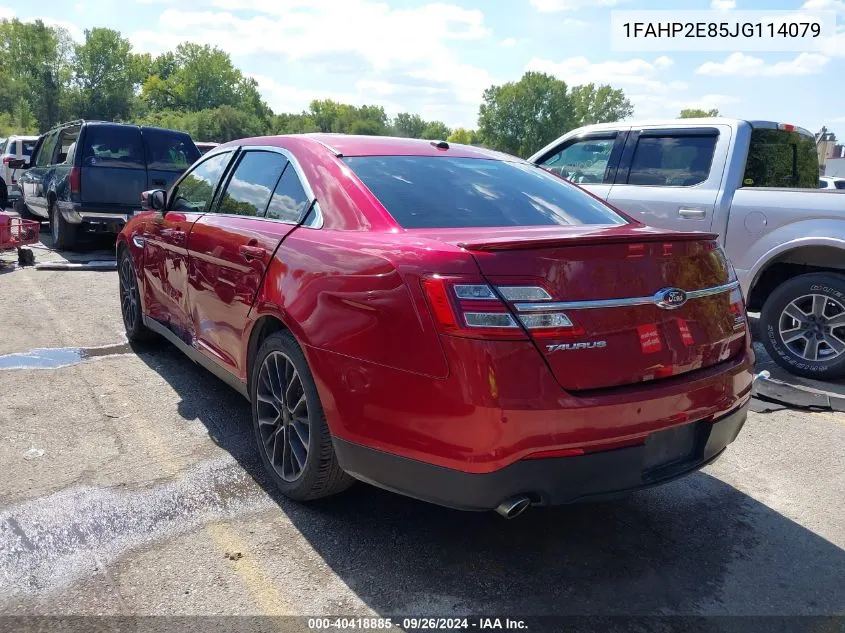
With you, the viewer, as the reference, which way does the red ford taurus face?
facing away from the viewer and to the left of the viewer

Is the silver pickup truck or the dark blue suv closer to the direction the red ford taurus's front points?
the dark blue suv

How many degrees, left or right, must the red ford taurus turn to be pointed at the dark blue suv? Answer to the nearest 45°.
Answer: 0° — it already faces it

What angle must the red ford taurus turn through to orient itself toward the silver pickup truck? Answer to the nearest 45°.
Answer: approximately 90° to its right

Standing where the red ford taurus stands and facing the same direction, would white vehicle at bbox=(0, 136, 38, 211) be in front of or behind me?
in front
